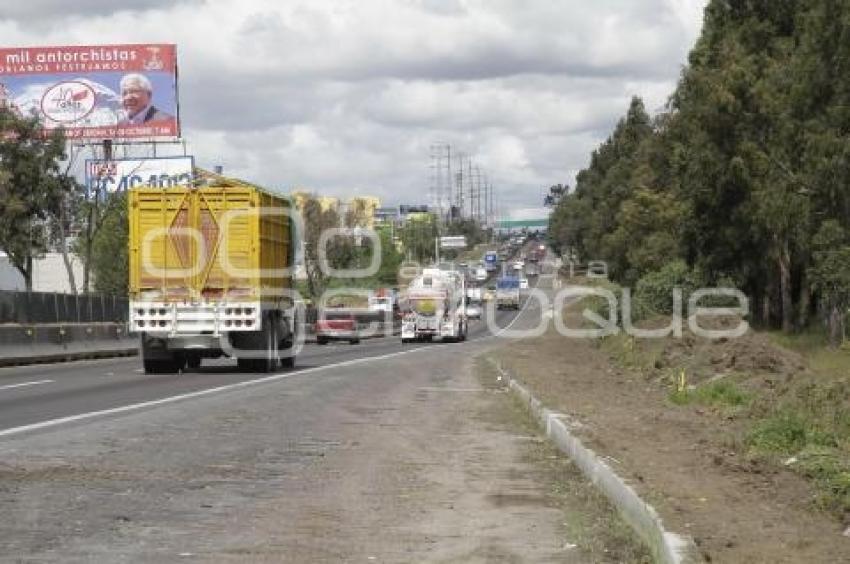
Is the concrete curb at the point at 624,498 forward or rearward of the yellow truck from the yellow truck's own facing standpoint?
rearward

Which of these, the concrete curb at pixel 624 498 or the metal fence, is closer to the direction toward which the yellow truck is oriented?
the metal fence

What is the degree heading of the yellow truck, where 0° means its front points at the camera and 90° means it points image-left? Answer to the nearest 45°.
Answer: approximately 180°

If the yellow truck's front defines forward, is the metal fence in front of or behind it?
in front
